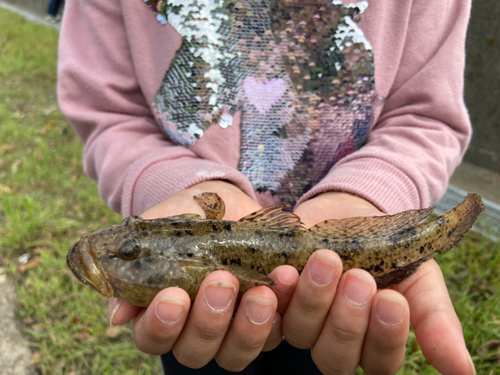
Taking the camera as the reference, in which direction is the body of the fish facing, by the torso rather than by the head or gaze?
to the viewer's left
